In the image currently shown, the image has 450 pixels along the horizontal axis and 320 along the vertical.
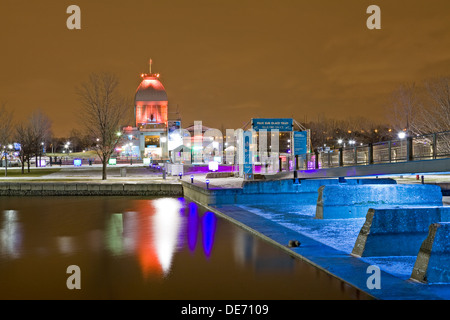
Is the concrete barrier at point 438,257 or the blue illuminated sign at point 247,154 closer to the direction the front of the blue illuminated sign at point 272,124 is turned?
the concrete barrier

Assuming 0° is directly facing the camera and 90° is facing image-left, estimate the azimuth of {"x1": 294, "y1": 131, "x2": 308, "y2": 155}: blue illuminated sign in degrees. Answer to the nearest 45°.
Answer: approximately 0°

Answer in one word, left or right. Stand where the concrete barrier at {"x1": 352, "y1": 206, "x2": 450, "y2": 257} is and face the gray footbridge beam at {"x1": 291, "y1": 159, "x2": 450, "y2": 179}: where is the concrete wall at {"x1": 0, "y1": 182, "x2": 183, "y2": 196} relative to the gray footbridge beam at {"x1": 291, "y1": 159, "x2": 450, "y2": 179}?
left

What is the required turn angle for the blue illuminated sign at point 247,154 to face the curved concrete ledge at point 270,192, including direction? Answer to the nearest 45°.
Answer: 0° — it already faces it

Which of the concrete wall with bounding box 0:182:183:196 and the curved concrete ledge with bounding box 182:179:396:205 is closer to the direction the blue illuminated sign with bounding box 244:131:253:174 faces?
the curved concrete ledge
